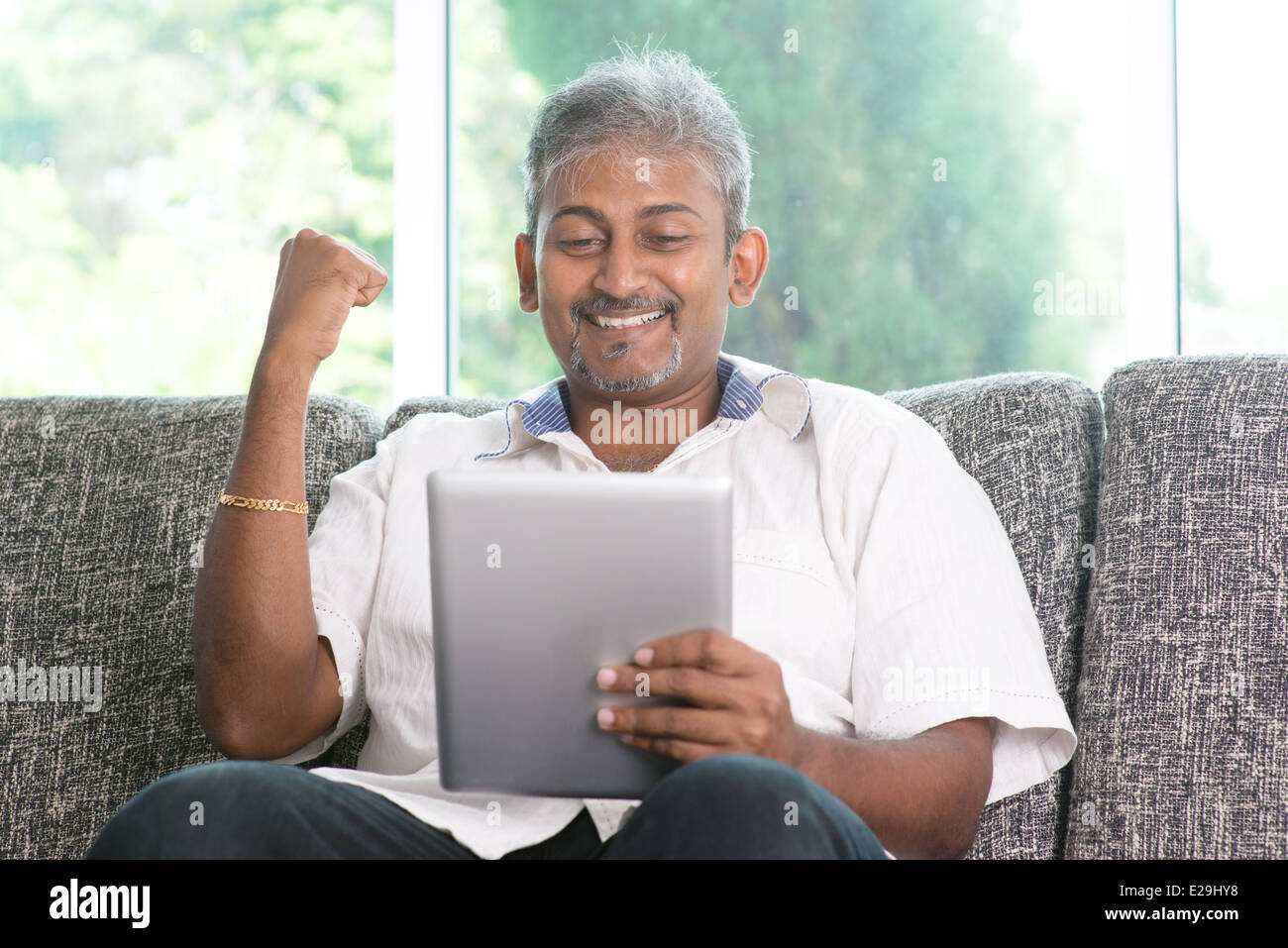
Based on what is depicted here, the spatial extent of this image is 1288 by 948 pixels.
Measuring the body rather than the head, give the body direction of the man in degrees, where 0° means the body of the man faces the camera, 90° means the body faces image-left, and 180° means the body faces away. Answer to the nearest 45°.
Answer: approximately 0°

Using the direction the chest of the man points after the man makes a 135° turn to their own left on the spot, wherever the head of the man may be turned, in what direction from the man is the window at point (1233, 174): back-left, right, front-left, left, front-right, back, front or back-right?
front

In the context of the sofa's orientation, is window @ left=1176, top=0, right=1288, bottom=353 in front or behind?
behind
